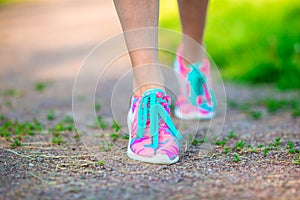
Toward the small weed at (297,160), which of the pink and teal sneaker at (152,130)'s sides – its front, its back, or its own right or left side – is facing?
left

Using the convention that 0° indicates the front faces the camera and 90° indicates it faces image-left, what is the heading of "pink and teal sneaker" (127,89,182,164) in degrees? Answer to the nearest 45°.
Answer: approximately 0°

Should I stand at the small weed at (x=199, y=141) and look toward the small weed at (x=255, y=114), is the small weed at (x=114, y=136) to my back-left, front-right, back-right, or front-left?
back-left

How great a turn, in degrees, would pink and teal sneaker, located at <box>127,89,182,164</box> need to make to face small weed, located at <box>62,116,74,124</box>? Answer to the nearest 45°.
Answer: approximately 135° to its right

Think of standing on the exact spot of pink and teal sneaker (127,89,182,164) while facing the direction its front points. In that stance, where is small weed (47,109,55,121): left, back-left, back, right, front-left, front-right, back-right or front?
back-right

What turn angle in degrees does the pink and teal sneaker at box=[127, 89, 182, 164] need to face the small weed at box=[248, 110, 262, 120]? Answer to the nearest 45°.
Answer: approximately 135° to its left

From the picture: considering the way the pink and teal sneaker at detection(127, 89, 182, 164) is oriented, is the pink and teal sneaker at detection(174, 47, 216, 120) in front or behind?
behind

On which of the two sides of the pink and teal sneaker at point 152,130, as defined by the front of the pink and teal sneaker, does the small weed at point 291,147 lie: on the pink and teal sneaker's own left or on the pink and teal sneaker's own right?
on the pink and teal sneaker's own left
